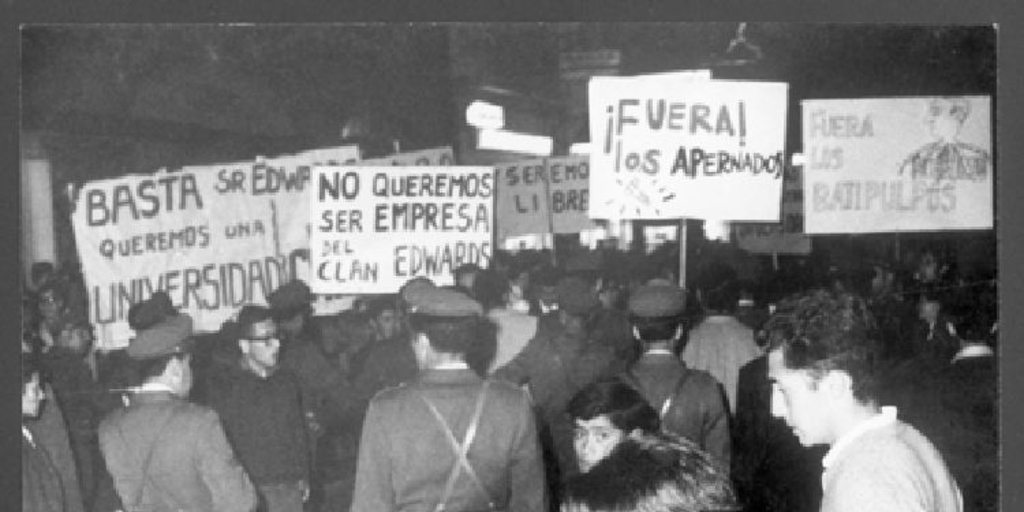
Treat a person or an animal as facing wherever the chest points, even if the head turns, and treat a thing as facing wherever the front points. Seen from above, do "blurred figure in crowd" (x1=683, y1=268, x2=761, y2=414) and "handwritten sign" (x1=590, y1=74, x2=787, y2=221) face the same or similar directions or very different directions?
very different directions

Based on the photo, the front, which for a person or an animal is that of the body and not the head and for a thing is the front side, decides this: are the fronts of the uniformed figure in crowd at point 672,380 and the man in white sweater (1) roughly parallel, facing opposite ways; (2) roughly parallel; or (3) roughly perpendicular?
roughly perpendicular

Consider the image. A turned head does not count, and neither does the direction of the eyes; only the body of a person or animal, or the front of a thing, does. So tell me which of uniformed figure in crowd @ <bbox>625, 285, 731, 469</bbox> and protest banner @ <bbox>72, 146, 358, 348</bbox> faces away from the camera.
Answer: the uniformed figure in crowd

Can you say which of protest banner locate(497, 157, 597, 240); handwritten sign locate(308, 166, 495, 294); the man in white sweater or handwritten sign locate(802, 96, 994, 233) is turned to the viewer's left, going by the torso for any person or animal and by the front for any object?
the man in white sweater

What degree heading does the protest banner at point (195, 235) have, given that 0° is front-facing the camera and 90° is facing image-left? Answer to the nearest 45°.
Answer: approximately 0°

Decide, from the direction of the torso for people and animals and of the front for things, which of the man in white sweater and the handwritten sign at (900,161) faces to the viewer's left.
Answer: the man in white sweater

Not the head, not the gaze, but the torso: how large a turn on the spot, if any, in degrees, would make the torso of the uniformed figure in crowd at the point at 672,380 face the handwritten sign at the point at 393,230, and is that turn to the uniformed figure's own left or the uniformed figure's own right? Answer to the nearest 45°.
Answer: approximately 90° to the uniformed figure's own left
